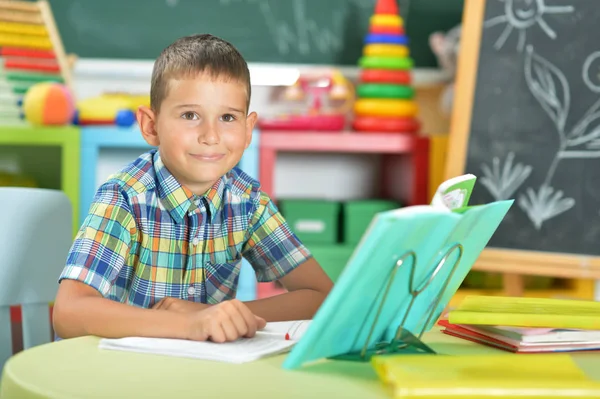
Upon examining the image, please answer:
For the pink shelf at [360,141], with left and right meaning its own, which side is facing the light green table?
front

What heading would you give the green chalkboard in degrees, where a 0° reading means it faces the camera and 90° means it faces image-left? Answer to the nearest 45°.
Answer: approximately 0°

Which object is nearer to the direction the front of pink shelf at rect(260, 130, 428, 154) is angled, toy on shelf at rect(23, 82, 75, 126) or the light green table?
the light green table

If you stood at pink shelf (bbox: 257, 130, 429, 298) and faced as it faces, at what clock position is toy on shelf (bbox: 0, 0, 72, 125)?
The toy on shelf is roughly at 3 o'clock from the pink shelf.

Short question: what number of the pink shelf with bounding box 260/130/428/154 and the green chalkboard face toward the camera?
2

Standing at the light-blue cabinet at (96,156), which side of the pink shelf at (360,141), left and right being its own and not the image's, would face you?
right

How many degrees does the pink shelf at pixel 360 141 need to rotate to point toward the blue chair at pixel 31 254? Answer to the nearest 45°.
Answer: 0° — it already faces it
